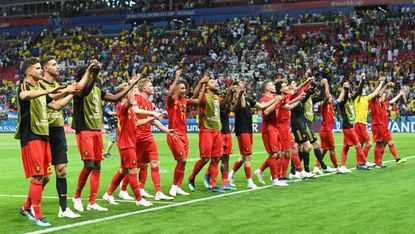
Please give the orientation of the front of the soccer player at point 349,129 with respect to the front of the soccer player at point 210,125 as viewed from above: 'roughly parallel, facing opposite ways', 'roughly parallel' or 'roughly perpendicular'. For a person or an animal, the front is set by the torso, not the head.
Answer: roughly parallel

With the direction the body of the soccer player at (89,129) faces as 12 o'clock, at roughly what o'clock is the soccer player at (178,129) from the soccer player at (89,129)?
the soccer player at (178,129) is roughly at 9 o'clock from the soccer player at (89,129).
